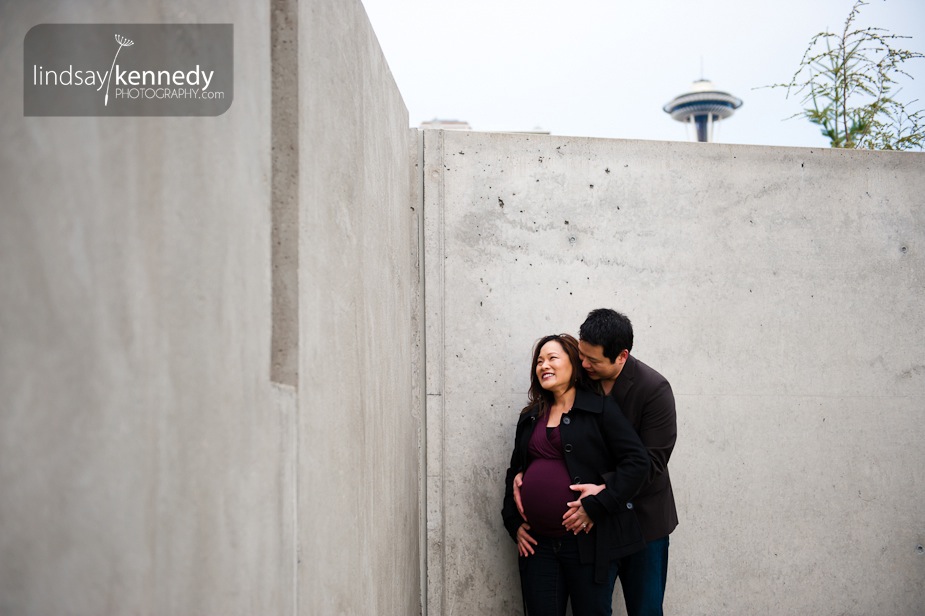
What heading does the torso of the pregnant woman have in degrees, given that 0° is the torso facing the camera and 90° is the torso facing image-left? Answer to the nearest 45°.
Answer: approximately 45°
